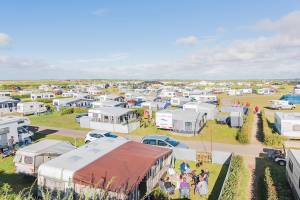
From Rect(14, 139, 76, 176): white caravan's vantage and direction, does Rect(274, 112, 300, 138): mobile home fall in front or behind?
behind

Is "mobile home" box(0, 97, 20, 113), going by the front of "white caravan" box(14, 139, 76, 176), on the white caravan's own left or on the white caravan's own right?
on the white caravan's own right

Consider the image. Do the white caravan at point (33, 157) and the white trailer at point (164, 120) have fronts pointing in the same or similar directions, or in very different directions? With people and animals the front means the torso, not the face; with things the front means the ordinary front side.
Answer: same or similar directions

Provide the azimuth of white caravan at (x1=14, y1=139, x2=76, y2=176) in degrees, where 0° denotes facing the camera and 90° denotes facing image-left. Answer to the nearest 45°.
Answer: approximately 45°

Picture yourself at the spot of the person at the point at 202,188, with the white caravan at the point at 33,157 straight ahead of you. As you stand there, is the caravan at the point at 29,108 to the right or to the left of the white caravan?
right
